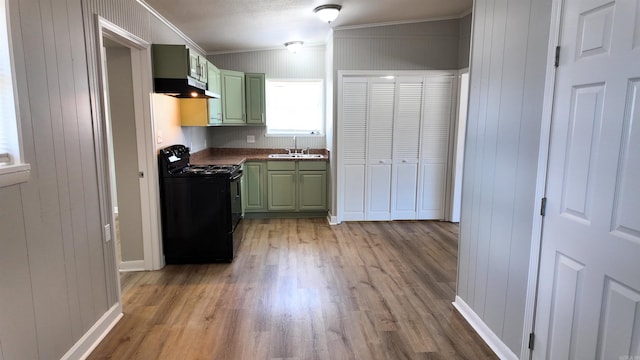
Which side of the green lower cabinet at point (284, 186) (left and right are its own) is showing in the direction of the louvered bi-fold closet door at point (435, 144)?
left

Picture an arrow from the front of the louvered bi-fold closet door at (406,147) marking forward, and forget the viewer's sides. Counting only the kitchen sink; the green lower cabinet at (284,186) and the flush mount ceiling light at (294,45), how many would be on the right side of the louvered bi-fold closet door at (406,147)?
3

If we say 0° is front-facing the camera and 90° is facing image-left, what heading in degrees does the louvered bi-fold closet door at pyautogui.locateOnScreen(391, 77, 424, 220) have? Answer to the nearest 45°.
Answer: approximately 0°

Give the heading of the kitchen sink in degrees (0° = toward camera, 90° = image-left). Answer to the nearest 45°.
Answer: approximately 0°
